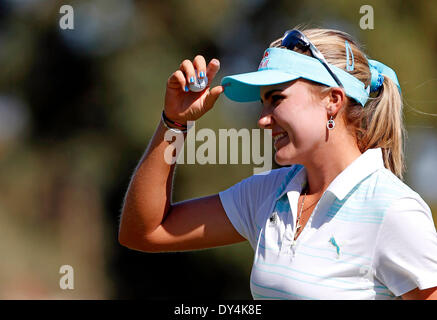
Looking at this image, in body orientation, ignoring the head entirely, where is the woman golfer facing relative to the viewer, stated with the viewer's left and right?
facing the viewer and to the left of the viewer

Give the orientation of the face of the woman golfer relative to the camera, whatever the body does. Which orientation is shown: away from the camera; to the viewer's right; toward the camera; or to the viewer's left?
to the viewer's left
